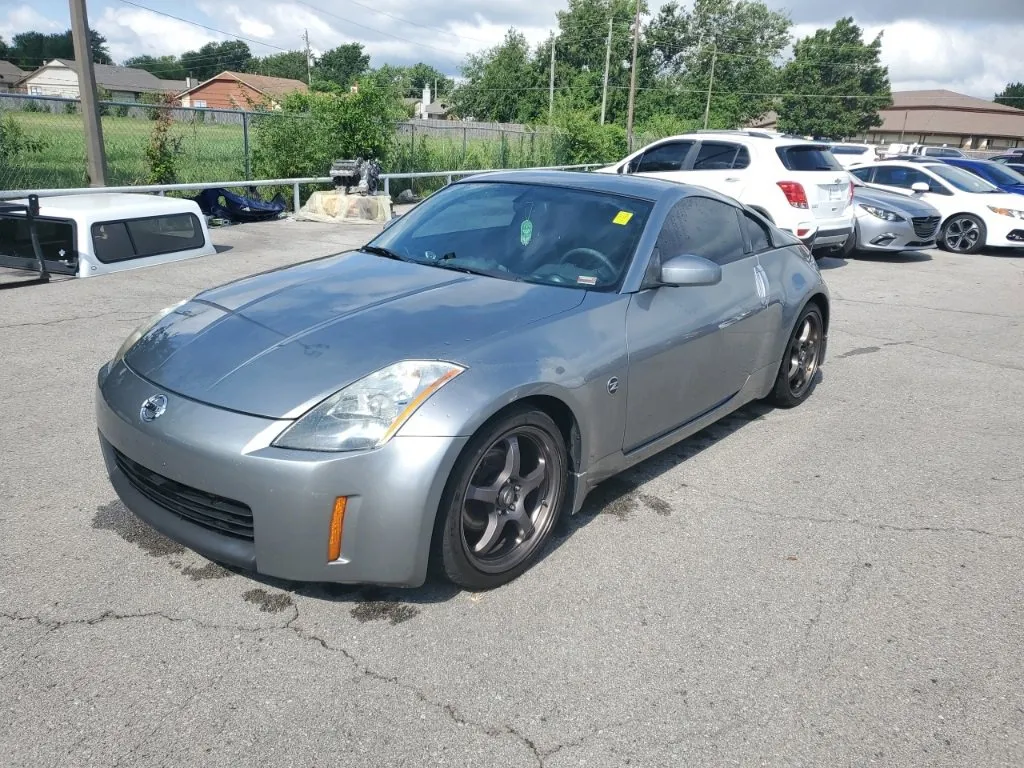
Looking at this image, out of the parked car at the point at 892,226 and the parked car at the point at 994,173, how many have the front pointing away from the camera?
0

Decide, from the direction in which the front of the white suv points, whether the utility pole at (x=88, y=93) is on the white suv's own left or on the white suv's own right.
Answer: on the white suv's own left

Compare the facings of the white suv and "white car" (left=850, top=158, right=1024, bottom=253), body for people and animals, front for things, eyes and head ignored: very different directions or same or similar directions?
very different directions

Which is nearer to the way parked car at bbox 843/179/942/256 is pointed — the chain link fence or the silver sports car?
the silver sports car

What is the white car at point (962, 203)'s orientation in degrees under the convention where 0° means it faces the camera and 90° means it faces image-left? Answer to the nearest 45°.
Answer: approximately 315°

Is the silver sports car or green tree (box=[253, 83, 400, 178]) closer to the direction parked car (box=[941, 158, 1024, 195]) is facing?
the silver sports car

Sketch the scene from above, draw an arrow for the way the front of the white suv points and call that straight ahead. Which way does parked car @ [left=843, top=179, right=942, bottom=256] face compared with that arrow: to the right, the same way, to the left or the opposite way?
the opposite way

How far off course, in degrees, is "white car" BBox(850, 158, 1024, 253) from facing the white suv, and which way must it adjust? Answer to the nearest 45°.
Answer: approximately 90° to its right

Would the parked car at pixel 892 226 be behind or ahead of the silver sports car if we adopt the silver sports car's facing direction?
behind

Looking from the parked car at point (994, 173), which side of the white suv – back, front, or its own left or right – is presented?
right

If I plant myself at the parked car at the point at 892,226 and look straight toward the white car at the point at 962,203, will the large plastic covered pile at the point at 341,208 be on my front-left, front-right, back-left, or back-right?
back-left

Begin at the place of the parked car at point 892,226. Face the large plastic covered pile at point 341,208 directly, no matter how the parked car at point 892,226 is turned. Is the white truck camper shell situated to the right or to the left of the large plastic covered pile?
left

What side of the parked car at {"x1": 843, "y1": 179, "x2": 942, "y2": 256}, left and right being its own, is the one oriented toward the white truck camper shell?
right

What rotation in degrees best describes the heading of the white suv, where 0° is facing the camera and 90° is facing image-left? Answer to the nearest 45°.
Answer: approximately 135°
